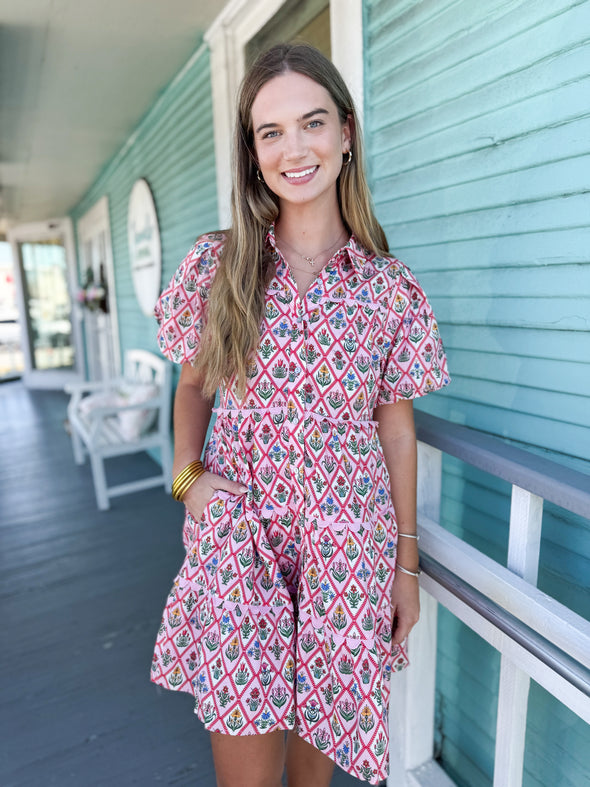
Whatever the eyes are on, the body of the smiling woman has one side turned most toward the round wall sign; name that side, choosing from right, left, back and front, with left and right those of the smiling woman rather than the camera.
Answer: back

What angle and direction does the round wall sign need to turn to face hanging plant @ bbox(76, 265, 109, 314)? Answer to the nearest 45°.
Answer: approximately 90° to its right

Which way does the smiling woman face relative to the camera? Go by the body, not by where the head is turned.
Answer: toward the camera

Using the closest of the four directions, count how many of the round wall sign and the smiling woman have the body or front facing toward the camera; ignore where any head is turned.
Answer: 1

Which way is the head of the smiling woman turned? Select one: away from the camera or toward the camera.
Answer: toward the camera

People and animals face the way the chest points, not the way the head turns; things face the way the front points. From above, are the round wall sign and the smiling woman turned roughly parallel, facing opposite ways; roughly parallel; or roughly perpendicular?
roughly perpendicular

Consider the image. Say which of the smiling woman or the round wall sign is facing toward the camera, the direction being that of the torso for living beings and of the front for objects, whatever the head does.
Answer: the smiling woman

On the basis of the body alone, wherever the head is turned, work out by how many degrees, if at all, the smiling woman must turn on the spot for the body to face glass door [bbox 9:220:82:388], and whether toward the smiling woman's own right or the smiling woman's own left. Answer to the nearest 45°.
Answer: approximately 135° to the smiling woman's own right

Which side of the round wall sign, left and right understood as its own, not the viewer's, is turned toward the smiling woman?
left
